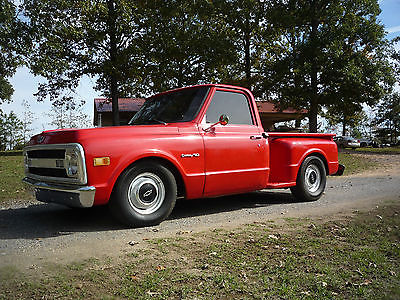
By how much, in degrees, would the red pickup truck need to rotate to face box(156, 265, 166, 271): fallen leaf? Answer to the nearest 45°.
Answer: approximately 45° to its left

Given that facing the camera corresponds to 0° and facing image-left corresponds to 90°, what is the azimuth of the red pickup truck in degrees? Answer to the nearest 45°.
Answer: approximately 45°

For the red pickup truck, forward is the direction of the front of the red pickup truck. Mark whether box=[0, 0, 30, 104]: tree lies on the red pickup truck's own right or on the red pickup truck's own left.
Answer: on the red pickup truck's own right

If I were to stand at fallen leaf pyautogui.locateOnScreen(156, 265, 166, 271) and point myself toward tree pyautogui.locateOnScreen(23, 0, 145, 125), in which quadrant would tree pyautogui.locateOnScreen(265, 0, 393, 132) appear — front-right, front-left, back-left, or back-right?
front-right

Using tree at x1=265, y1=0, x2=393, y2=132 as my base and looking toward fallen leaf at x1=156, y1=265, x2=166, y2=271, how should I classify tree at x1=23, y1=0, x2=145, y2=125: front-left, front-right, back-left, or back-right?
front-right

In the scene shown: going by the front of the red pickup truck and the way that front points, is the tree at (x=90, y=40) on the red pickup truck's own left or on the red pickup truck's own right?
on the red pickup truck's own right

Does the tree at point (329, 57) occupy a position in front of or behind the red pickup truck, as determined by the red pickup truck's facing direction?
behind

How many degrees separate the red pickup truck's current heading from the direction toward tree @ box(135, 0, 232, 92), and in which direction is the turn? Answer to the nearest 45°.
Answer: approximately 135° to its right

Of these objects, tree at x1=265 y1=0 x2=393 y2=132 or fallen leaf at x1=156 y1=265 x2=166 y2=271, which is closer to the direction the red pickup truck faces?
the fallen leaf

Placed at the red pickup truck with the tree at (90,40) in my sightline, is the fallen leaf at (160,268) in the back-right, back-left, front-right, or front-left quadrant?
back-left
